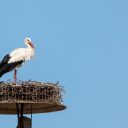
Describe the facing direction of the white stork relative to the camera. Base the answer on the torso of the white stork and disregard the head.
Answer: to the viewer's right
